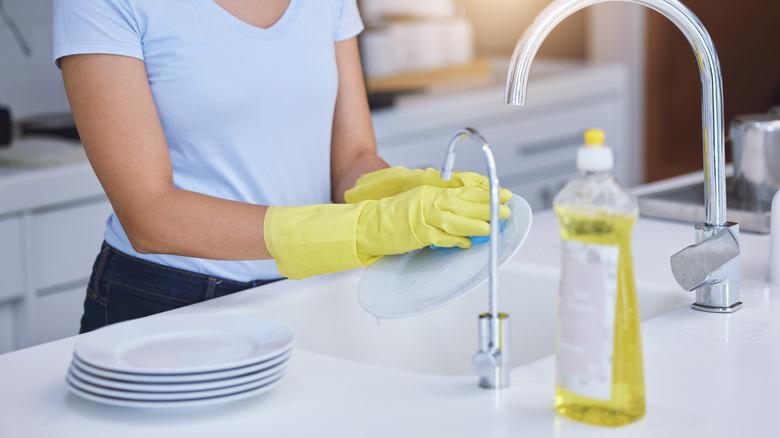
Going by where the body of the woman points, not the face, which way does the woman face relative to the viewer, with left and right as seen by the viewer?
facing the viewer and to the right of the viewer

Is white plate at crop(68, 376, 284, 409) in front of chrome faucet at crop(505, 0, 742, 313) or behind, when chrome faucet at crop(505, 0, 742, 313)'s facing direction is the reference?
in front

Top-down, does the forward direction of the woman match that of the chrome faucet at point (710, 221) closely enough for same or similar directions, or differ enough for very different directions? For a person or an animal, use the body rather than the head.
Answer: very different directions

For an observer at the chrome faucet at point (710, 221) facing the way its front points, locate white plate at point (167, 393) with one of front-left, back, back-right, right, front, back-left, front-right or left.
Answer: front-left

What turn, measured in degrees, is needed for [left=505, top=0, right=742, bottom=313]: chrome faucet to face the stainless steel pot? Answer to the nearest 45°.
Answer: approximately 90° to its right

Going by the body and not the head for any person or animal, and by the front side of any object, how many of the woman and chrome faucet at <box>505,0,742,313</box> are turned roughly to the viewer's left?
1

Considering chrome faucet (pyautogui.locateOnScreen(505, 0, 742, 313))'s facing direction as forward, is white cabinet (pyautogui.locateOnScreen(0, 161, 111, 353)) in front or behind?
in front

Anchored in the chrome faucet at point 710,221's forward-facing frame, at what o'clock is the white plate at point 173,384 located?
The white plate is roughly at 11 o'clock from the chrome faucet.

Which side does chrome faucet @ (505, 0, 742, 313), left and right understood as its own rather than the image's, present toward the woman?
front

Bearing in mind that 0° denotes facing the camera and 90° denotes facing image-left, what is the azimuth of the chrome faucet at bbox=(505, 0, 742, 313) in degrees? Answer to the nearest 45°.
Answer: approximately 90°
